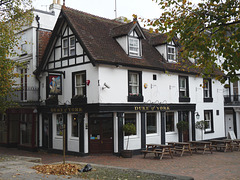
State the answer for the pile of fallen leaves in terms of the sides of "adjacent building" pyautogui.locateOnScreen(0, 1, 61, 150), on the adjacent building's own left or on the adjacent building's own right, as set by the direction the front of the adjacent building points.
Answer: on the adjacent building's own left

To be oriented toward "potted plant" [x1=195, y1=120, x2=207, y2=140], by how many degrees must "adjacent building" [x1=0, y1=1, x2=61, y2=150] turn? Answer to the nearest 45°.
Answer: approximately 135° to its left

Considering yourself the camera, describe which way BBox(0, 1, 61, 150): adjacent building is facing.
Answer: facing the viewer and to the left of the viewer

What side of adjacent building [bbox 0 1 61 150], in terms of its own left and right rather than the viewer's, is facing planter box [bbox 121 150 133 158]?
left

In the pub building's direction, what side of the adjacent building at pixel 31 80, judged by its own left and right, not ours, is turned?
left

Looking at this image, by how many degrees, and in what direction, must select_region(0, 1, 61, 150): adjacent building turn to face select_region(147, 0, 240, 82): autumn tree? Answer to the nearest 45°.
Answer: approximately 45° to its left
